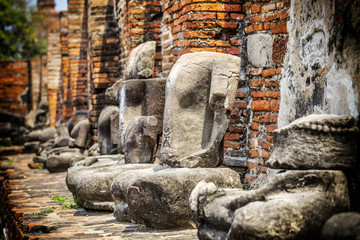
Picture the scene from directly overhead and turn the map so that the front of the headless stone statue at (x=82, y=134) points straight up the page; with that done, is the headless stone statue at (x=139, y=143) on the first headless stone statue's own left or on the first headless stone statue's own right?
on the first headless stone statue's own left

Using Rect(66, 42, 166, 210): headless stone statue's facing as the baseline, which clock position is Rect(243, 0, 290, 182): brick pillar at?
The brick pillar is roughly at 8 o'clock from the headless stone statue.

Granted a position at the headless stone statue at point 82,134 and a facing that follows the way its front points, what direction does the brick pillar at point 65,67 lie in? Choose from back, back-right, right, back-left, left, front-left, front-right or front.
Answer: back-right

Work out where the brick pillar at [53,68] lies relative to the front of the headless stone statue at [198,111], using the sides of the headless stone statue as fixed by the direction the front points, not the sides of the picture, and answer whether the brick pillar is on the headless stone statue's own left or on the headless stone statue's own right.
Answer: on the headless stone statue's own right

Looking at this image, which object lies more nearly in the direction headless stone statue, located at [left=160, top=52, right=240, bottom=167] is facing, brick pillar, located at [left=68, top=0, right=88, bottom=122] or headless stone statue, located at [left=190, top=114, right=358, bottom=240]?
the headless stone statue
